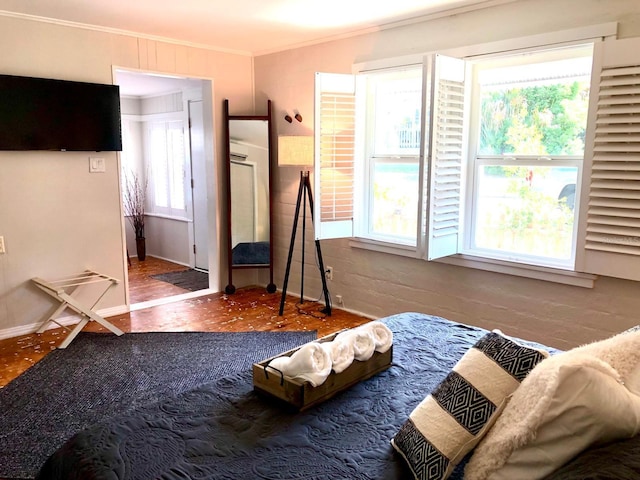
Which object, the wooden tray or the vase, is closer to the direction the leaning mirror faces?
the wooden tray

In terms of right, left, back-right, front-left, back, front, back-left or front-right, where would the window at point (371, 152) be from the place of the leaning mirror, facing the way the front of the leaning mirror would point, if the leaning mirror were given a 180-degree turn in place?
back-right

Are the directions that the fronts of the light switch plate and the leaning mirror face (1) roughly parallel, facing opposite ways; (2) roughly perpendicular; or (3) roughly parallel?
roughly parallel

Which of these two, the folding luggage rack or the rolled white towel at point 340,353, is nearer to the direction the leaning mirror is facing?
the rolled white towel

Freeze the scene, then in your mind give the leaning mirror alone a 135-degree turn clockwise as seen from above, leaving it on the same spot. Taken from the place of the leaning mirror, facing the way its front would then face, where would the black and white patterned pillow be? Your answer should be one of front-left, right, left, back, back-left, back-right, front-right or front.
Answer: back-left

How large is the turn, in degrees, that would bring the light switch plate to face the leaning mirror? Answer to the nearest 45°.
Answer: approximately 90° to its left

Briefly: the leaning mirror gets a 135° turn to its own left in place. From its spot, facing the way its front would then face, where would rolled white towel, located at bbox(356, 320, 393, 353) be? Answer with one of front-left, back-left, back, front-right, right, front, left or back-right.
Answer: back-right

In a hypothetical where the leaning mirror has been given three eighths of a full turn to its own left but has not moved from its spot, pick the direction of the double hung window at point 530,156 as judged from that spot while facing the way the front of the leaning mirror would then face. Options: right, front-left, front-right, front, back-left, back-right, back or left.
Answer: right

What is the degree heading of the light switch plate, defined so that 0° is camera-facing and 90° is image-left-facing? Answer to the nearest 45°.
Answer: approximately 0°

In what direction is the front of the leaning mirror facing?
toward the camera

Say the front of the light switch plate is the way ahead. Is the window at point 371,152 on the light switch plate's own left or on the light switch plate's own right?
on the light switch plate's own left

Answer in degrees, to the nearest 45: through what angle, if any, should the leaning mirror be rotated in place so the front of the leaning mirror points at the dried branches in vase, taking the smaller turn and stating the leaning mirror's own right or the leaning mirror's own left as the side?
approximately 135° to the leaning mirror's own right

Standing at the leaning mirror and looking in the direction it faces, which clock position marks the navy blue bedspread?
The navy blue bedspread is roughly at 12 o'clock from the leaning mirror.

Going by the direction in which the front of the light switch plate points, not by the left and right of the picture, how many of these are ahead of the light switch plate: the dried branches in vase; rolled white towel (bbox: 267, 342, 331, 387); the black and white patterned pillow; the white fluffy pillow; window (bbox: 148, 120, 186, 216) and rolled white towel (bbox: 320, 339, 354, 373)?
4
